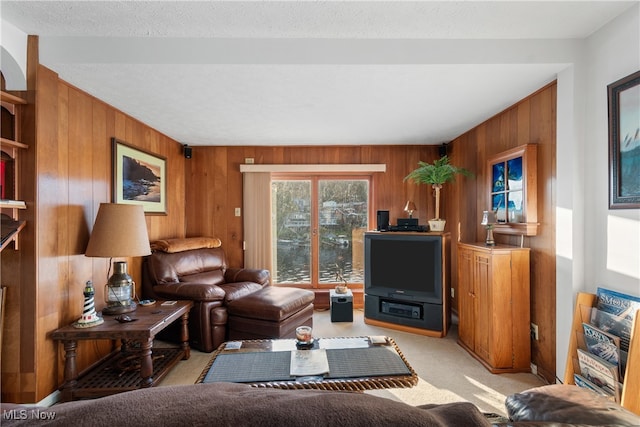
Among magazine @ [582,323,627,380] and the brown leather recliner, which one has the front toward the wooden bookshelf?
the magazine

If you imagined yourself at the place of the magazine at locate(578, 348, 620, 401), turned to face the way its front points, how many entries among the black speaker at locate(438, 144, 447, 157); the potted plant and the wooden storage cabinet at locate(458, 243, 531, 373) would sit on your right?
3

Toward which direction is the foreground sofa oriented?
away from the camera

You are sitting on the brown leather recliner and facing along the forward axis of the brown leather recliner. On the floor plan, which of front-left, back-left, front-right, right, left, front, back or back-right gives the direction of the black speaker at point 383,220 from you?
front-left

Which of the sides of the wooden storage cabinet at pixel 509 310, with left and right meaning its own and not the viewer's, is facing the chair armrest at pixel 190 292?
front

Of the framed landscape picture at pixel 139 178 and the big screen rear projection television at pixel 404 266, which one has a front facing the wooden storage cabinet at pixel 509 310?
the framed landscape picture

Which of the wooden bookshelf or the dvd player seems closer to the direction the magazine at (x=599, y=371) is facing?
the wooden bookshelf

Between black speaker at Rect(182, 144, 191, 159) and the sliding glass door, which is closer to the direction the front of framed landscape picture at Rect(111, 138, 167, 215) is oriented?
the sliding glass door

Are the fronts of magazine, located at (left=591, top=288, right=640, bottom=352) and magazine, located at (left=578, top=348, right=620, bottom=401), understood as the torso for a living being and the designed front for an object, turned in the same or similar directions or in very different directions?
same or similar directions

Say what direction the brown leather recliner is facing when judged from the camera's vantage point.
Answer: facing the viewer and to the right of the viewer

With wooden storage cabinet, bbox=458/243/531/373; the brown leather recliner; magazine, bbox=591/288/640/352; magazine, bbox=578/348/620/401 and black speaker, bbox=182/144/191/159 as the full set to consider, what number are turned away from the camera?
0

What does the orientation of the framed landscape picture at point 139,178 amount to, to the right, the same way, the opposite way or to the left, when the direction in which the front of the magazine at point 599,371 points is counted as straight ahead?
the opposite way

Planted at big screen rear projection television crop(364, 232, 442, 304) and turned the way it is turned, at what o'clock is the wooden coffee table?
The wooden coffee table is roughly at 12 o'clock from the big screen rear projection television.

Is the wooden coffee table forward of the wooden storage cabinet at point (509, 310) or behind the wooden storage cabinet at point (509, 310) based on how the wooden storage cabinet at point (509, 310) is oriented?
forward

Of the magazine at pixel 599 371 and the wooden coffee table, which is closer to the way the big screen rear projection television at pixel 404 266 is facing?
the wooden coffee table

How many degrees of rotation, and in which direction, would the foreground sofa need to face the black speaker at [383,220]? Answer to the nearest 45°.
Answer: approximately 45° to its right

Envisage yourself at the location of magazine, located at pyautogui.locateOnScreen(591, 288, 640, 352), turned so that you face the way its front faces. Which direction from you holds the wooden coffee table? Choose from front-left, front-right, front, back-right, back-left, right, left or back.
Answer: front

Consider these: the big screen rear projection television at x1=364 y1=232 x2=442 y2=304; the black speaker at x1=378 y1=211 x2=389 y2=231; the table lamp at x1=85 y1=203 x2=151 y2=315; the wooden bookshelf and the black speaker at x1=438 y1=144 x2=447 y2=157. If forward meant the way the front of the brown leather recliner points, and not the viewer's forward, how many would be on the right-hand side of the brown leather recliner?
2

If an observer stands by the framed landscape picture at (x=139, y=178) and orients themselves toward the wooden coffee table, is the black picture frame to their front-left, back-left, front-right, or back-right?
front-left
